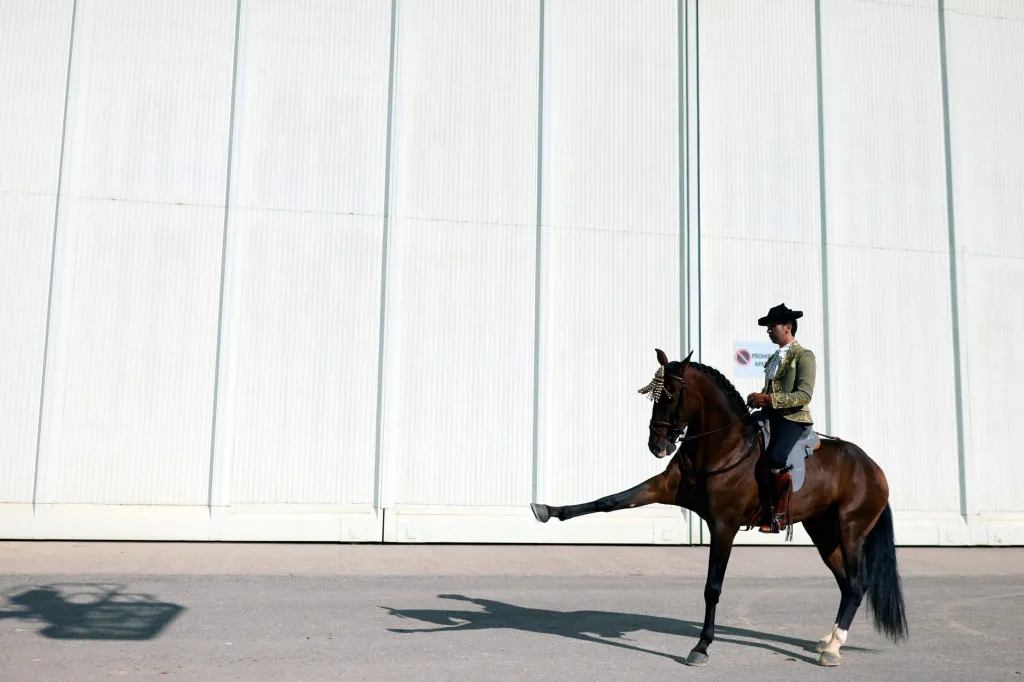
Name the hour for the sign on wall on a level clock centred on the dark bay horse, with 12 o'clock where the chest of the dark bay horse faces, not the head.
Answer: The sign on wall is roughly at 3 o'clock from the dark bay horse.

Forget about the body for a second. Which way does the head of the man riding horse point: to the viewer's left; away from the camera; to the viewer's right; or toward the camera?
to the viewer's left

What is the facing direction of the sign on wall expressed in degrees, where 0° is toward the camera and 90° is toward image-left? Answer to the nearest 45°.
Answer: approximately 0°

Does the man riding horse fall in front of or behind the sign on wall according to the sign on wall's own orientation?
in front

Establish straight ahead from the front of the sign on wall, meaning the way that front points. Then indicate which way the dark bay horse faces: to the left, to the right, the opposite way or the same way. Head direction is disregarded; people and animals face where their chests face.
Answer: to the right

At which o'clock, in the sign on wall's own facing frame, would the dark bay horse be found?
The dark bay horse is roughly at 12 o'clock from the sign on wall.

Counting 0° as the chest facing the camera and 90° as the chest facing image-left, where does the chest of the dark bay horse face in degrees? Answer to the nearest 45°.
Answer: approximately 90°

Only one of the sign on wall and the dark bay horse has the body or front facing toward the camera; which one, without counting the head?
the sign on wall

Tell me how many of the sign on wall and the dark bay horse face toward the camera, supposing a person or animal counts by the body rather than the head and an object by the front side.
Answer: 1
